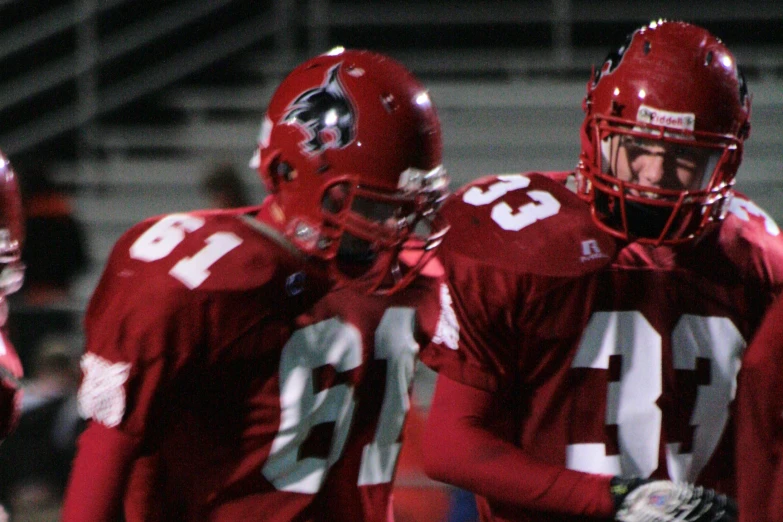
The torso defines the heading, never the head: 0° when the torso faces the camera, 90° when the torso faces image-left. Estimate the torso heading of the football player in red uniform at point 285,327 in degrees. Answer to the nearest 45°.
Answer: approximately 315°

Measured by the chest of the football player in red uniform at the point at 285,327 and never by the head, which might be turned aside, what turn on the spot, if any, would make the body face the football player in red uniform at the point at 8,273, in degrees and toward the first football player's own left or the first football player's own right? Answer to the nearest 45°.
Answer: approximately 180°

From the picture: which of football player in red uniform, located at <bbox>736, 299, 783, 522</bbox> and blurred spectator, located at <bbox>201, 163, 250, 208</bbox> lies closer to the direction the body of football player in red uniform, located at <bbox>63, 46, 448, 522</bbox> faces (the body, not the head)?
the football player in red uniform

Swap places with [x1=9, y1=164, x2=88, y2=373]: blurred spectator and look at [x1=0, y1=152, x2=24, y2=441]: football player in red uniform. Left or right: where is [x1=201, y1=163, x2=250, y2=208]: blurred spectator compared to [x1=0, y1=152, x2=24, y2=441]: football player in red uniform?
left

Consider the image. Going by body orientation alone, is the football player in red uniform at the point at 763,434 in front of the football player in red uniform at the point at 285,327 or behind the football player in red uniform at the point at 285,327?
in front

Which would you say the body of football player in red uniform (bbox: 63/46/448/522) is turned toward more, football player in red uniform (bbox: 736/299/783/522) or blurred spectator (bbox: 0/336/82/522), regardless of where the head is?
the football player in red uniform

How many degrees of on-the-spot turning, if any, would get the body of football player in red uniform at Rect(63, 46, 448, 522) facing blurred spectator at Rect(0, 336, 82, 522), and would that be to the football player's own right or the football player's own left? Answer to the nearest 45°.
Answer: approximately 180°

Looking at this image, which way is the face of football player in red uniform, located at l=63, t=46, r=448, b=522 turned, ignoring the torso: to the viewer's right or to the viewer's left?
to the viewer's right
